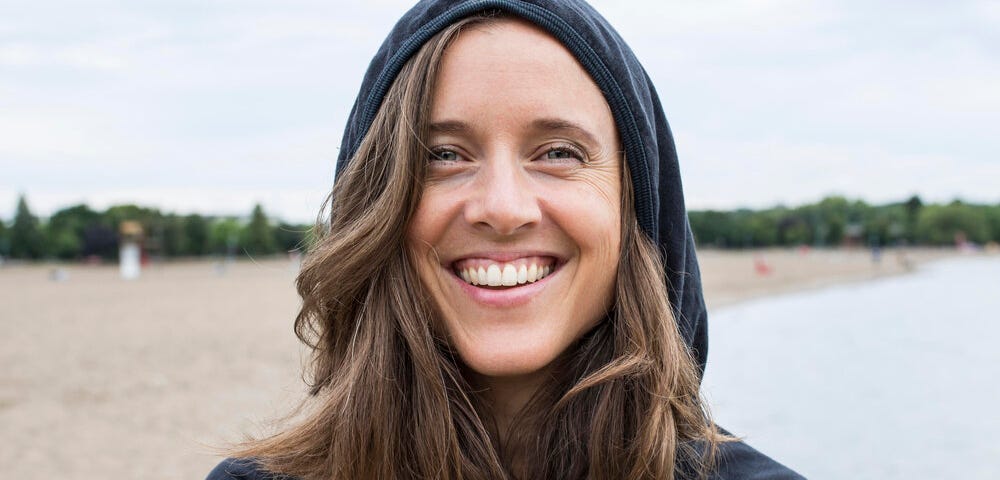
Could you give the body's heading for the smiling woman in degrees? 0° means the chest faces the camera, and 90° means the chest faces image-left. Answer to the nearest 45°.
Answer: approximately 0°
